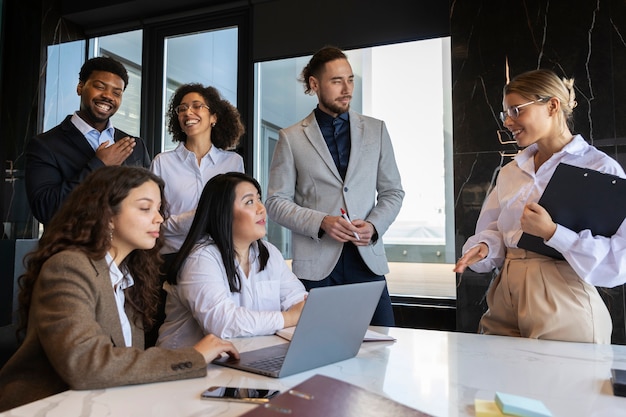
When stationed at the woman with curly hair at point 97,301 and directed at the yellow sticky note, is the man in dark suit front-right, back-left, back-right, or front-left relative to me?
back-left

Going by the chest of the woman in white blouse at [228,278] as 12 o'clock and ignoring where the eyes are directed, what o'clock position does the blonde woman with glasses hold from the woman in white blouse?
The blonde woman with glasses is roughly at 11 o'clock from the woman in white blouse.

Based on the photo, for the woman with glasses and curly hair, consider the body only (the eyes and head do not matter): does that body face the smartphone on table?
yes

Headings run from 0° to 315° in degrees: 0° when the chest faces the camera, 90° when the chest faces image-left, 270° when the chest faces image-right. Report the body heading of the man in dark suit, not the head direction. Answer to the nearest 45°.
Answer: approximately 315°

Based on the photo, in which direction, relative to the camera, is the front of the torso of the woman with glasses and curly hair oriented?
toward the camera

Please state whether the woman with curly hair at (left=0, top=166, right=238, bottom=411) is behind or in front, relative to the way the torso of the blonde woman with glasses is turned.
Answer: in front

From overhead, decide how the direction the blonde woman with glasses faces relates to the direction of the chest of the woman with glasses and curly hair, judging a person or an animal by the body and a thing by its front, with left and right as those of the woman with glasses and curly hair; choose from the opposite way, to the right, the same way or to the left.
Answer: to the right

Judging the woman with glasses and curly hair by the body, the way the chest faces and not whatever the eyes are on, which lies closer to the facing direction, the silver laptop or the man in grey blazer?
the silver laptop

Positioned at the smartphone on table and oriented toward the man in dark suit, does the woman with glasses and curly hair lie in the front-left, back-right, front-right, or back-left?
front-right

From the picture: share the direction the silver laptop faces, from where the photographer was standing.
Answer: facing away from the viewer and to the left of the viewer

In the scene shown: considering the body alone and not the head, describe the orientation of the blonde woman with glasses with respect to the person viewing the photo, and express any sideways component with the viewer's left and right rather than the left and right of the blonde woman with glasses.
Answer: facing the viewer and to the left of the viewer

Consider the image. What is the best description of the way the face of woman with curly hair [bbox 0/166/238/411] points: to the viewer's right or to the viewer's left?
to the viewer's right

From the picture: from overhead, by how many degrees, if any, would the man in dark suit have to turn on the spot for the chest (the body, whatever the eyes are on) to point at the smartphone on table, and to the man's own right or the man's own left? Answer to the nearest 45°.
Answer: approximately 45° to the man's own right

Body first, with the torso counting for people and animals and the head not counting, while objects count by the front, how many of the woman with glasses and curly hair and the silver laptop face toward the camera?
1

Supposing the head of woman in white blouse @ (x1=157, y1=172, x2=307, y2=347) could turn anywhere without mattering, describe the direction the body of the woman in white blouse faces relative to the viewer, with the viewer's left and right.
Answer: facing the viewer and to the right of the viewer
